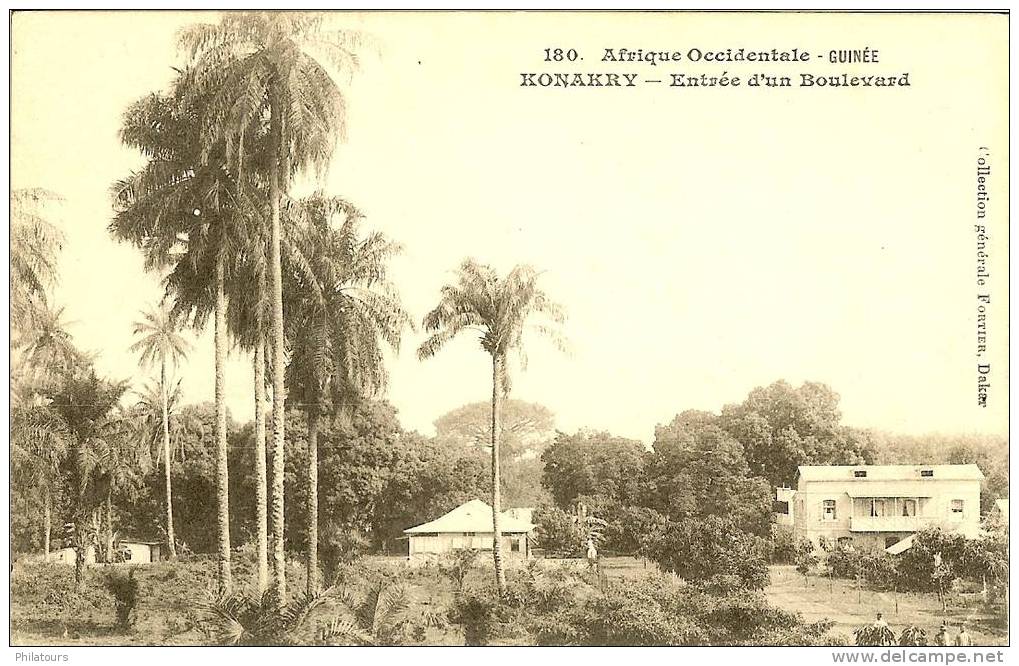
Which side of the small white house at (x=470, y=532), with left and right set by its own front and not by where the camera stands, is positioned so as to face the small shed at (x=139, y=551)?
right

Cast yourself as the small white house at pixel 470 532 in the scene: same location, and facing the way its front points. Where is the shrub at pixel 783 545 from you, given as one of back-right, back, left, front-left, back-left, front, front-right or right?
left

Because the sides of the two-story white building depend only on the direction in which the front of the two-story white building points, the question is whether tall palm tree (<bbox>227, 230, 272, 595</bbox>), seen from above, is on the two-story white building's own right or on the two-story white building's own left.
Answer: on the two-story white building's own right

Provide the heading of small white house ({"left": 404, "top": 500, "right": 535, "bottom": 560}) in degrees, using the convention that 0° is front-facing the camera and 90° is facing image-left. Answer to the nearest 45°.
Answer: approximately 0°

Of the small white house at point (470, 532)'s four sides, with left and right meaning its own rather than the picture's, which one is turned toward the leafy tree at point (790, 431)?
left

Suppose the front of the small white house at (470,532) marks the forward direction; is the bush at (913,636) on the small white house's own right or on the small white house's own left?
on the small white house's own left

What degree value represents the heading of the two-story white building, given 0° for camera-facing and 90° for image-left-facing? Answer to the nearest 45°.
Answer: approximately 0°

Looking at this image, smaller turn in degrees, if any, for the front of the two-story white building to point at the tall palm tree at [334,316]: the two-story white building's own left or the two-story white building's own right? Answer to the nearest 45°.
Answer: approximately 90° to the two-story white building's own right

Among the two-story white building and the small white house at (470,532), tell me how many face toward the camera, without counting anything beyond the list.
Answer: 2
